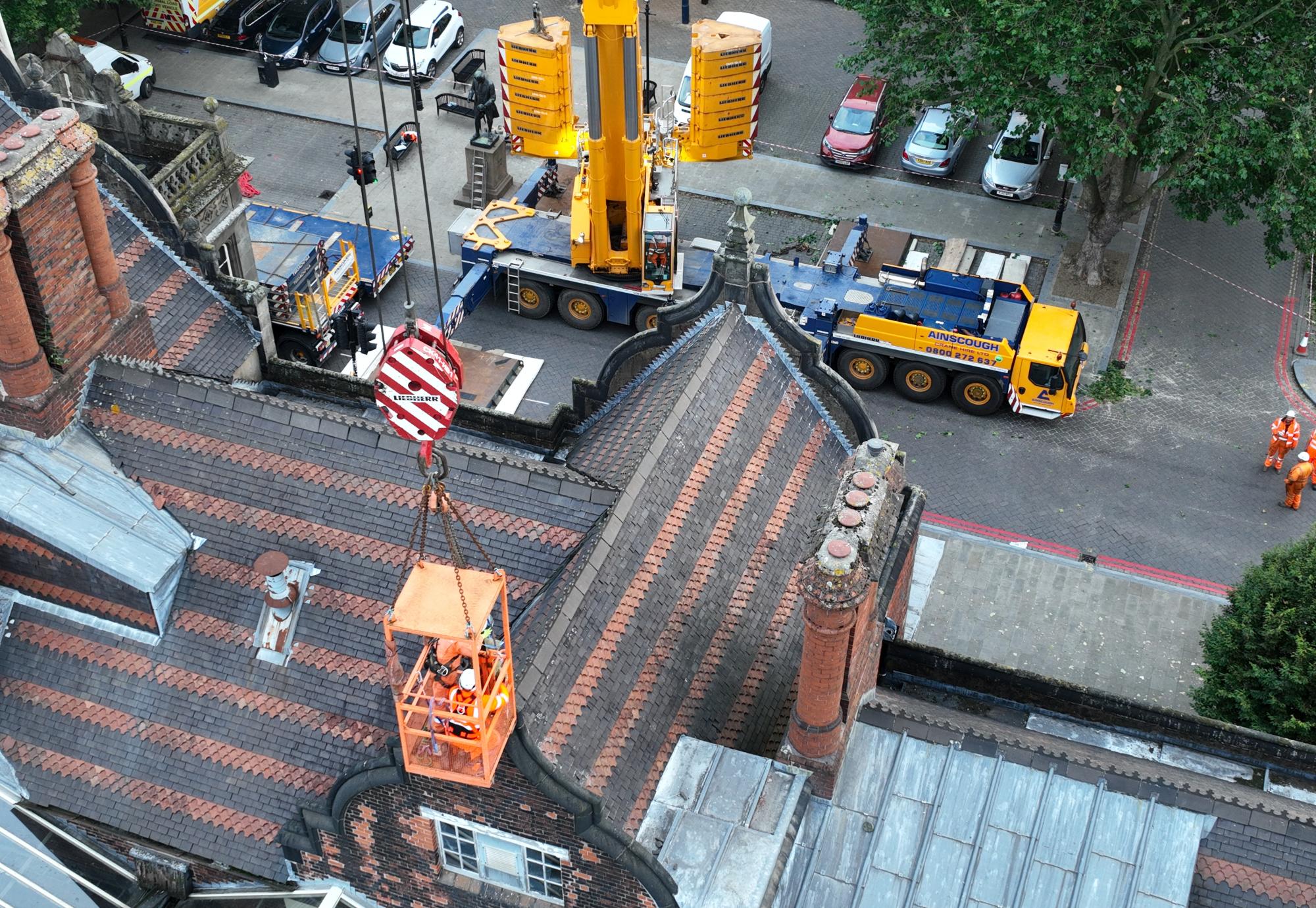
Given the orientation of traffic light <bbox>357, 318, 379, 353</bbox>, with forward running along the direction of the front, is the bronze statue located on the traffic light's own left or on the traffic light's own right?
on the traffic light's own left

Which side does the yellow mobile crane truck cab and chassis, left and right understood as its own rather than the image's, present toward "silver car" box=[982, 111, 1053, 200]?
left

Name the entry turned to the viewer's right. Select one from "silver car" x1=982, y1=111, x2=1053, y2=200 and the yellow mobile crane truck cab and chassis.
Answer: the yellow mobile crane truck cab and chassis

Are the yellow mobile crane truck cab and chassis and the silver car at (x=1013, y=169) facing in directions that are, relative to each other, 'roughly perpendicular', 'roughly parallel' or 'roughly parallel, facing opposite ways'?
roughly perpendicular

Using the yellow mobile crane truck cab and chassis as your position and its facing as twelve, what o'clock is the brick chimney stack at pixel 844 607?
The brick chimney stack is roughly at 3 o'clock from the yellow mobile crane truck cab and chassis.

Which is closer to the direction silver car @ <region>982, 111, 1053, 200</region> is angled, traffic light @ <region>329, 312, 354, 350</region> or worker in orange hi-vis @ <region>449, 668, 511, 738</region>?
the worker in orange hi-vis

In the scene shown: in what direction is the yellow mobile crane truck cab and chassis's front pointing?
to the viewer's right

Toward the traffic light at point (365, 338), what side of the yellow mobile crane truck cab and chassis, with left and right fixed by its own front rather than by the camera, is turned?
back

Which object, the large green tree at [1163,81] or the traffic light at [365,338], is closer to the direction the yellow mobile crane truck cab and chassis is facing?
the large green tree

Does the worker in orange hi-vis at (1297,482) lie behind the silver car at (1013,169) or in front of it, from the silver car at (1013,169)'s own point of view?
in front
